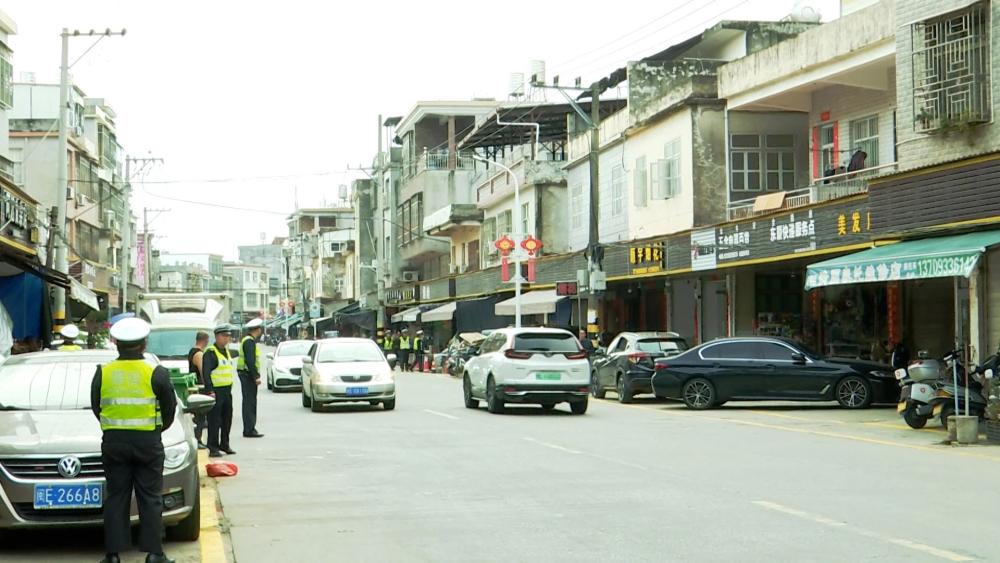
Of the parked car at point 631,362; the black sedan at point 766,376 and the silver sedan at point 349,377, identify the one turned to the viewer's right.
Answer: the black sedan

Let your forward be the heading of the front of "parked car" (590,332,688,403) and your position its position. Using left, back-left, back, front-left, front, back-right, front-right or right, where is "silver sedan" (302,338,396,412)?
left

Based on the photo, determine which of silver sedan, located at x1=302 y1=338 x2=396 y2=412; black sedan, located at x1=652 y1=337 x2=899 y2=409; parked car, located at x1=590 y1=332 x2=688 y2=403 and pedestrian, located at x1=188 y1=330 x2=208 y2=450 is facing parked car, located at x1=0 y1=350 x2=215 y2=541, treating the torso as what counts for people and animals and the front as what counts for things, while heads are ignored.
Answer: the silver sedan

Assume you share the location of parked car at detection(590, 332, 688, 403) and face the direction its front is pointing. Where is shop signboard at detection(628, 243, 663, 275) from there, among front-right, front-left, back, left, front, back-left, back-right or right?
front-right

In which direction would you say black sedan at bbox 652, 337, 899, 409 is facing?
to the viewer's right

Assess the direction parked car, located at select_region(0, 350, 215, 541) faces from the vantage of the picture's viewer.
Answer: facing the viewer

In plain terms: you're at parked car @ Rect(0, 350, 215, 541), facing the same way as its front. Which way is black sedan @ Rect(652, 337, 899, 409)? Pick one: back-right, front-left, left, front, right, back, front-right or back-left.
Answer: back-left

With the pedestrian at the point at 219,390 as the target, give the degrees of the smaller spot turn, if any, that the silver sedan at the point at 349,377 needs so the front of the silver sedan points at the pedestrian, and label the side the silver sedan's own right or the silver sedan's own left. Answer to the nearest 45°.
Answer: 0° — it already faces them

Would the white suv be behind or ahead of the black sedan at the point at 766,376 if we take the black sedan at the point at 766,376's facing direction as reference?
behind

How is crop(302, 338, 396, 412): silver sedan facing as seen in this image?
toward the camera

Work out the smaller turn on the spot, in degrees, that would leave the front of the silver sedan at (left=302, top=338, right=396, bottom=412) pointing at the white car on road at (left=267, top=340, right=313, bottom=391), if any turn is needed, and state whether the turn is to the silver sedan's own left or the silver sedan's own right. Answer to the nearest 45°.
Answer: approximately 180°

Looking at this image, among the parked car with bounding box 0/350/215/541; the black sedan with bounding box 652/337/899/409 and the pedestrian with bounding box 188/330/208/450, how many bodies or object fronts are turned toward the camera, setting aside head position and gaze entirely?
1
